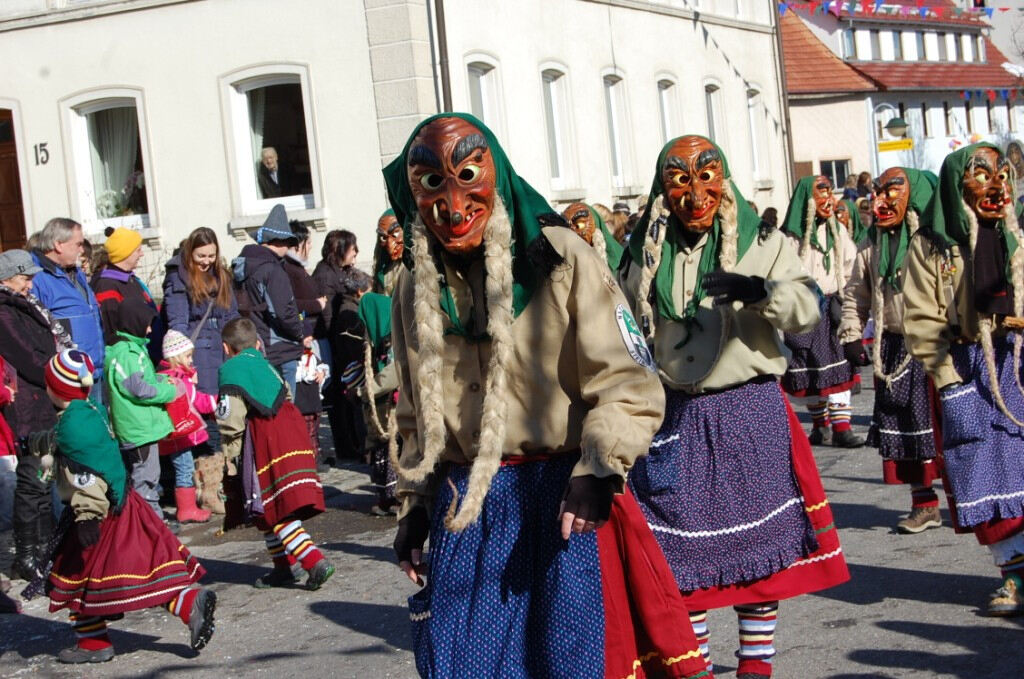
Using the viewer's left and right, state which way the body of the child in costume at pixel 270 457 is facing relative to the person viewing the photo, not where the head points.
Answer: facing away from the viewer and to the left of the viewer

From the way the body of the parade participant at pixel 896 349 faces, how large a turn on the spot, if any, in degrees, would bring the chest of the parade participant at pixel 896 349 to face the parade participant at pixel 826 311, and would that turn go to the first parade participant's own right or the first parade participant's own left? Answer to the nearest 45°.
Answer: approximately 135° to the first parade participant's own right

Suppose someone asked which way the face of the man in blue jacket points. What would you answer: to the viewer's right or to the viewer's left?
to the viewer's right

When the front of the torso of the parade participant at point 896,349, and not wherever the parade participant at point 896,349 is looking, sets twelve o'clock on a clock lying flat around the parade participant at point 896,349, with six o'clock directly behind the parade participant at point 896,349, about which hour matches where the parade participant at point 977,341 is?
the parade participant at point 977,341 is roughly at 10 o'clock from the parade participant at point 896,349.
